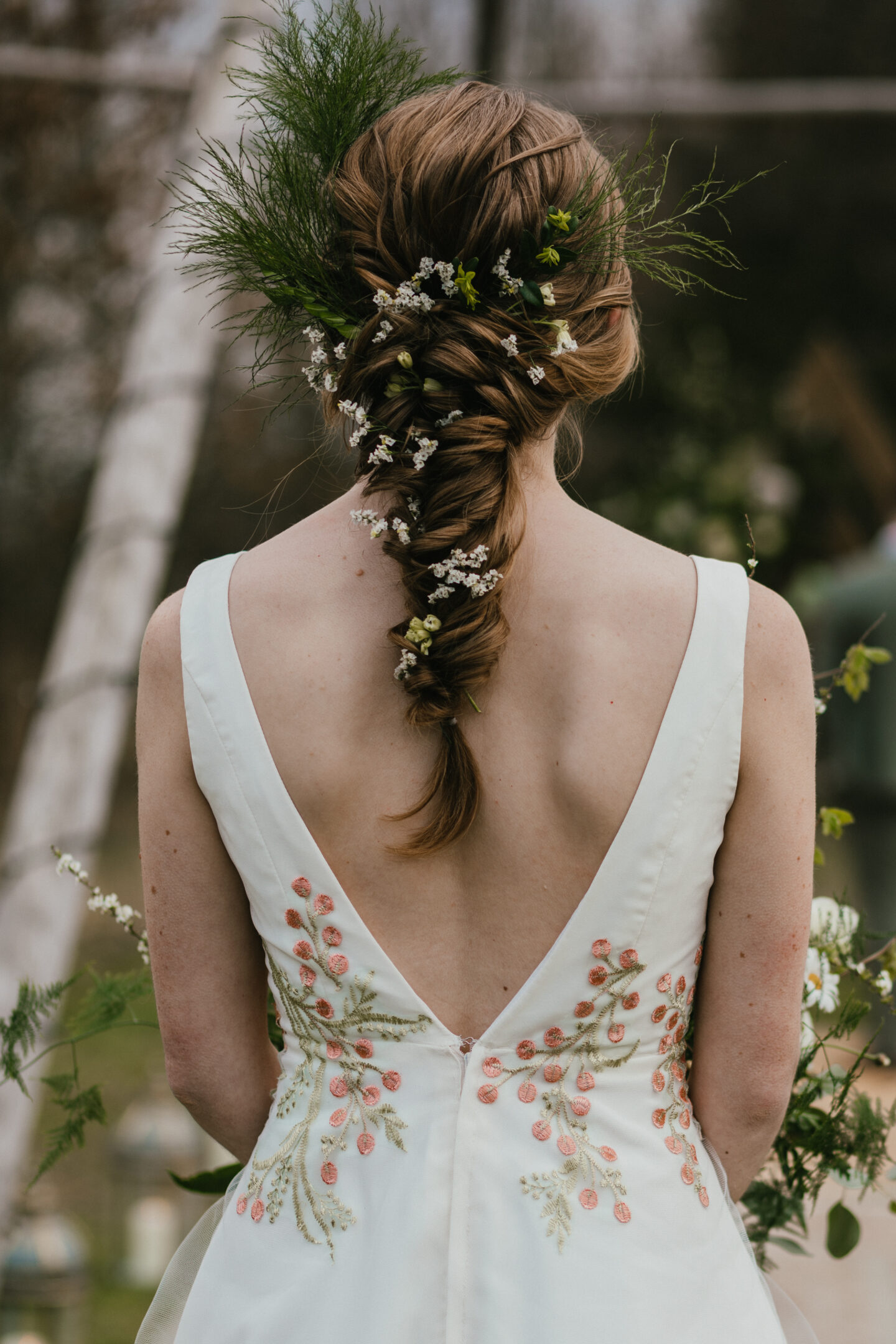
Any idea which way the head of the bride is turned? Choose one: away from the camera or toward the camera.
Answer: away from the camera

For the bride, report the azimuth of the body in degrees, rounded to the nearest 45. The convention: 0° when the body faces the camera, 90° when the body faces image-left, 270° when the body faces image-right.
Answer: approximately 180°
